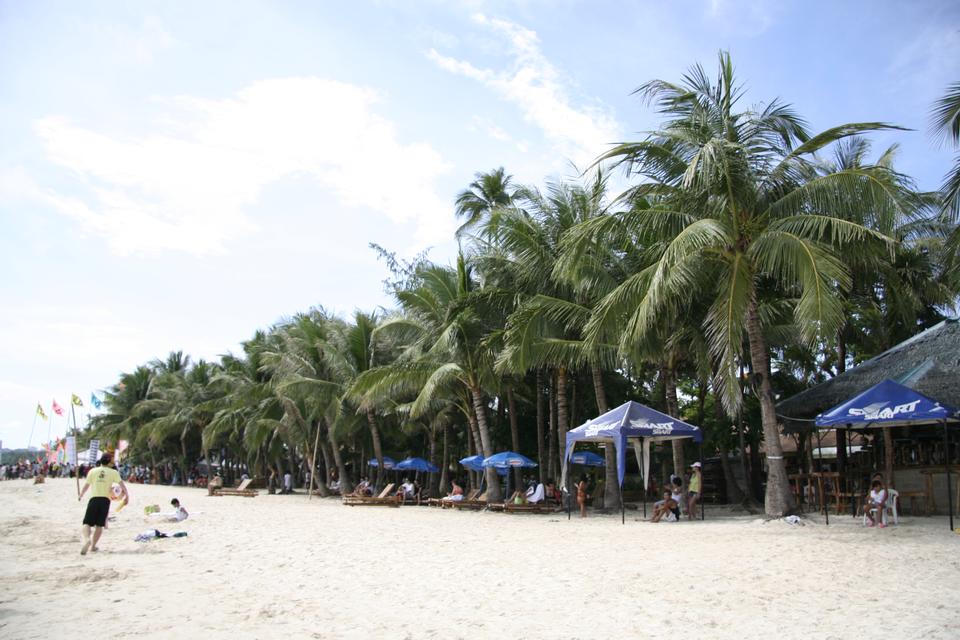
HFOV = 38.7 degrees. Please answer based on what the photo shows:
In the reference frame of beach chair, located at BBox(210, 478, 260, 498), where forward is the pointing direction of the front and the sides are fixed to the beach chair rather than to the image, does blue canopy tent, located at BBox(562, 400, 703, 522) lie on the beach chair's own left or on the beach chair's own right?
on the beach chair's own left

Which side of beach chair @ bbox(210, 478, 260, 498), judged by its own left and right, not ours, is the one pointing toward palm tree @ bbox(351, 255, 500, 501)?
back

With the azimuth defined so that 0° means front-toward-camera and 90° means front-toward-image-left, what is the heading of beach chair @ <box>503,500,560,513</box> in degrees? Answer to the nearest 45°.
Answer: approximately 90°

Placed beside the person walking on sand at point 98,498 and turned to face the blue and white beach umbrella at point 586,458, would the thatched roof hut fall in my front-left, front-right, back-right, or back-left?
front-right

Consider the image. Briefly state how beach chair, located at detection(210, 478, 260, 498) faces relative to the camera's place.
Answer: facing to the left of the viewer

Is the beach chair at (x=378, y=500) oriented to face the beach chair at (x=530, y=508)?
no

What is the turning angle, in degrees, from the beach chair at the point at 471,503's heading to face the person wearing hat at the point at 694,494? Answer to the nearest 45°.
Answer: approximately 135° to its left

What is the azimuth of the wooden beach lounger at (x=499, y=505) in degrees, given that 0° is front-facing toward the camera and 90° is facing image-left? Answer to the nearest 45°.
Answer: approximately 90°

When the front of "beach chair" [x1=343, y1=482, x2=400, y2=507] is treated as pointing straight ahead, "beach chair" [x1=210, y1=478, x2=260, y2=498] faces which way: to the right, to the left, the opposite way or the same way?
the same way

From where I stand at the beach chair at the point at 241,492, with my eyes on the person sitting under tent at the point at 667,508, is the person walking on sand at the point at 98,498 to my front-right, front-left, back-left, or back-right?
front-right

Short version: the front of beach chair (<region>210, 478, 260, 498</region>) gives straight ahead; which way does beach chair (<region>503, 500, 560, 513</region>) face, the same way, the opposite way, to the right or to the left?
the same way

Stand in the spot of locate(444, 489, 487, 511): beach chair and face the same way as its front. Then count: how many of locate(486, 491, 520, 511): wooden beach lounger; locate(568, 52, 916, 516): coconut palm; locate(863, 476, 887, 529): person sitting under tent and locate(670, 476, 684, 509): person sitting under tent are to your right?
0

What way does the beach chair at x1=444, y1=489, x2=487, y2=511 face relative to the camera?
to the viewer's left

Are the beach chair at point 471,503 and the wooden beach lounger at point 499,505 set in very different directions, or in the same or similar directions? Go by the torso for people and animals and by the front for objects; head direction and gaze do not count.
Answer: same or similar directions

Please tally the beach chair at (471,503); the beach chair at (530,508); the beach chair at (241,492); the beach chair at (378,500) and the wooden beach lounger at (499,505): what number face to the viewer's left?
5

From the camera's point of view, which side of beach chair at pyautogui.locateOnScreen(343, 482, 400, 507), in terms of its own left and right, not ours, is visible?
left

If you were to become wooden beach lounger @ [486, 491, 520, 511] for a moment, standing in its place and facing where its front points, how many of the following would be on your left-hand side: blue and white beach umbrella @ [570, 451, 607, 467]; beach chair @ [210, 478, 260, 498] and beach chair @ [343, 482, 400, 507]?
0
